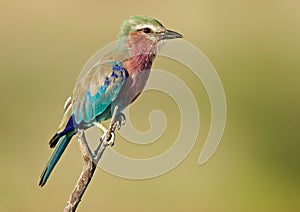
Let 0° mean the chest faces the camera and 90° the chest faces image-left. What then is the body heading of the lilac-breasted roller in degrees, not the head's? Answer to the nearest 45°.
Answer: approximately 270°
